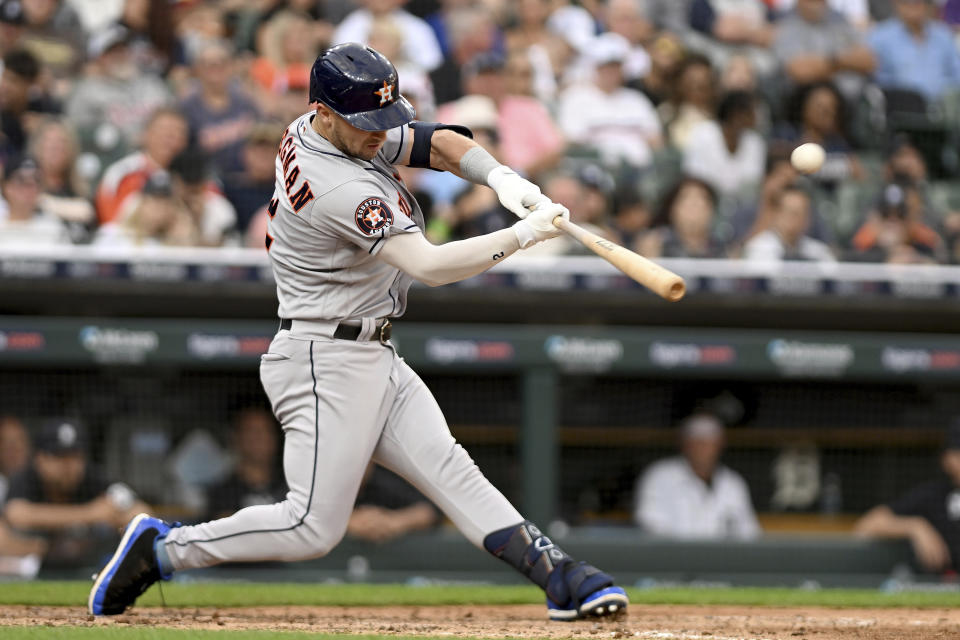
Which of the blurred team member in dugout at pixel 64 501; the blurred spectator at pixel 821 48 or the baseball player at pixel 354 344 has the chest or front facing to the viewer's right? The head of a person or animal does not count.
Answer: the baseball player

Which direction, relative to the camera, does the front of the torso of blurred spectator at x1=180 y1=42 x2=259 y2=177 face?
toward the camera

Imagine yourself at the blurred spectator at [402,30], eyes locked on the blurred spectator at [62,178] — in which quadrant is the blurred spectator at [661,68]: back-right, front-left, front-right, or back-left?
back-left

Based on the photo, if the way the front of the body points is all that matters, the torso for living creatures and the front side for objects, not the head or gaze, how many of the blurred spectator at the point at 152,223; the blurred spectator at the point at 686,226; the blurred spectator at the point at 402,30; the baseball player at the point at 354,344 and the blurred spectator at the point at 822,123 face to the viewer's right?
1

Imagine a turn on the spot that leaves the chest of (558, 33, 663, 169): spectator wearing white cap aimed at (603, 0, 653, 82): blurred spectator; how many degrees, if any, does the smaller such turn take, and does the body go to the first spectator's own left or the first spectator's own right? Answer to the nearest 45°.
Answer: approximately 180°

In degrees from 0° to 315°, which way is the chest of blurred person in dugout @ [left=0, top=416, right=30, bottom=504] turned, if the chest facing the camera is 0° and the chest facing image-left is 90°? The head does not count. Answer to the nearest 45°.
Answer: approximately 0°

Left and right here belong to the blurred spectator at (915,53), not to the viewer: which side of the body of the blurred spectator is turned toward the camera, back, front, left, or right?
front

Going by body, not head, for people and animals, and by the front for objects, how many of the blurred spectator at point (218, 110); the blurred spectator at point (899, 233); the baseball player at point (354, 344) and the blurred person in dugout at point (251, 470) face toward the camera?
3

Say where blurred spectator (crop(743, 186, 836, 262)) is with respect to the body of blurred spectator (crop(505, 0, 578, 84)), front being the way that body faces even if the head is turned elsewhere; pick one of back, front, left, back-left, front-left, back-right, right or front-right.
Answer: front-left

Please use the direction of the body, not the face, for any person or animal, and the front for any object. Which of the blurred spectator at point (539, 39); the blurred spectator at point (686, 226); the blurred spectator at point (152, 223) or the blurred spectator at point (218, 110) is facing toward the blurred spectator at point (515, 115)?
the blurred spectator at point (539, 39)

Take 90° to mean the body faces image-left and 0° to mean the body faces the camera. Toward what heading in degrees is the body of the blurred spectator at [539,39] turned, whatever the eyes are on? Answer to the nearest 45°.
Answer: approximately 0°

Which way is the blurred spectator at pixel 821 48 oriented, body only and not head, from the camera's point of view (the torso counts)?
toward the camera

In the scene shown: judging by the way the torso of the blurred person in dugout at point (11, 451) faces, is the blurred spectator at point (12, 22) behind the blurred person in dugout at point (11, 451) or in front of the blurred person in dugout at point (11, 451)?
behind

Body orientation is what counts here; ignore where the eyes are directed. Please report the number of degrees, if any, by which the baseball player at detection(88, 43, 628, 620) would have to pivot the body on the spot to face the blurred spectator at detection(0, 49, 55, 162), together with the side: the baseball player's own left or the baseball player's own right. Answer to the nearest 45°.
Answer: approximately 135° to the baseball player's own left
